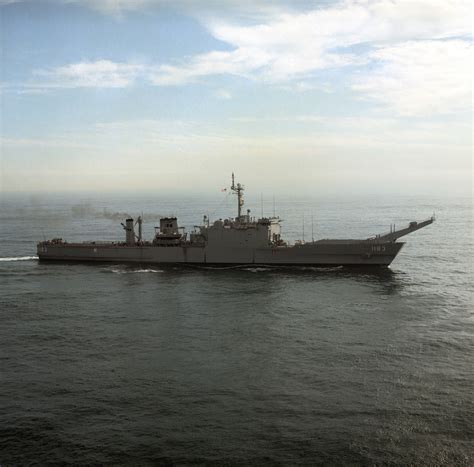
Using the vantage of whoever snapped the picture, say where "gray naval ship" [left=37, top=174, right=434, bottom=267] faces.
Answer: facing to the right of the viewer
